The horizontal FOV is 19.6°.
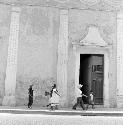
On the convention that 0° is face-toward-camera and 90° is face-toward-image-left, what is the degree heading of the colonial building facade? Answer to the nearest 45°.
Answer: approximately 0°
